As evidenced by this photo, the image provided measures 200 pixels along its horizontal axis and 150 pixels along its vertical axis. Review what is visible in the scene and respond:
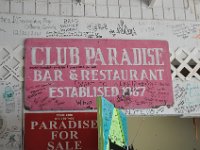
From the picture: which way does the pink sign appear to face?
toward the camera

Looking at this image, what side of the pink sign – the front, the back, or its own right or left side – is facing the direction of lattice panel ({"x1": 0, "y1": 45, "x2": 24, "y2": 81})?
right
